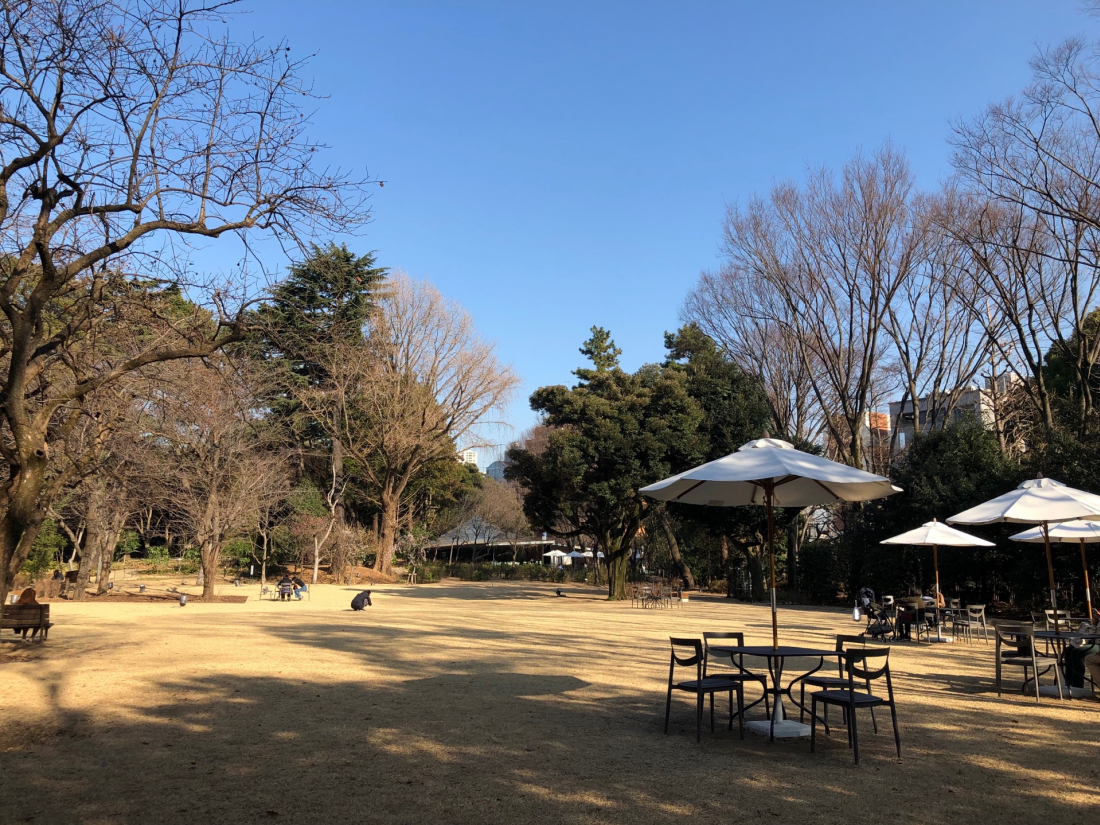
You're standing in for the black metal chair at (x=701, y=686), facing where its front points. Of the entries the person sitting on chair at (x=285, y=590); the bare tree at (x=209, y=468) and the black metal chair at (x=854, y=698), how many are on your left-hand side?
2

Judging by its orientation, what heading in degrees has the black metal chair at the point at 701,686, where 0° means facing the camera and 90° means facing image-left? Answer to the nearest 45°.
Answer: approximately 225°

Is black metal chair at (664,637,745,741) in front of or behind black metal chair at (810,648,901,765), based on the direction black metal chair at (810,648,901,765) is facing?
in front

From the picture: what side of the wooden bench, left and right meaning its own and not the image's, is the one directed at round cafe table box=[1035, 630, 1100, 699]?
right

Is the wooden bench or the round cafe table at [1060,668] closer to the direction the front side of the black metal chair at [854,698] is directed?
the wooden bench

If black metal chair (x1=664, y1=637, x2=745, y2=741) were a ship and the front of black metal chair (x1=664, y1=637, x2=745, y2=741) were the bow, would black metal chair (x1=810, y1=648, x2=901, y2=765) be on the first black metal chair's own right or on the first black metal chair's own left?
on the first black metal chair's own right

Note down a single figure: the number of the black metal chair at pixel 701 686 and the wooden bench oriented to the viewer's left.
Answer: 0

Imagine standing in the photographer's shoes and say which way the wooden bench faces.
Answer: facing away from the viewer and to the right of the viewer

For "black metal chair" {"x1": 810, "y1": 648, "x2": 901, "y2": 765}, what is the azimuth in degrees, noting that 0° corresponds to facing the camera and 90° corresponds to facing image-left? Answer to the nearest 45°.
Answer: approximately 135°

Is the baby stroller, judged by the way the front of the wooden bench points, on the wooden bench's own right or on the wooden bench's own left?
on the wooden bench's own right

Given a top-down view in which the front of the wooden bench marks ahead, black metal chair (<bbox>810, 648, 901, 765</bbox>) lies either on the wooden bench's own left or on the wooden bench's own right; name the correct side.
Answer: on the wooden bench's own right

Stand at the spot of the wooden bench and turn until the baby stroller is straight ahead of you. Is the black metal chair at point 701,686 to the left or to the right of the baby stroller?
right

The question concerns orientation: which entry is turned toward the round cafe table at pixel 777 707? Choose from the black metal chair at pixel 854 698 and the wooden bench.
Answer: the black metal chair

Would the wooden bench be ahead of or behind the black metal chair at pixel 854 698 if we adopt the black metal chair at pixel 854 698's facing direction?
ahead

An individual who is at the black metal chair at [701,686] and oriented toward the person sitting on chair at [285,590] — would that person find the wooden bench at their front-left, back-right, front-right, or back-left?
front-left
